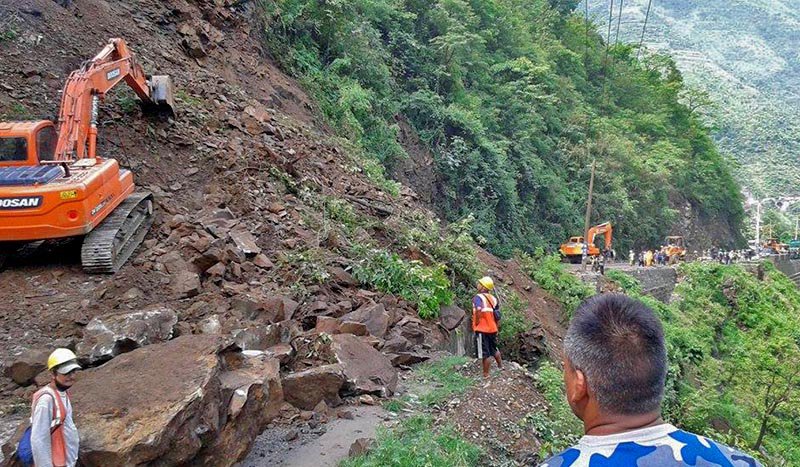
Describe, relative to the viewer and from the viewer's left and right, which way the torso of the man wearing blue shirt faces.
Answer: facing away from the viewer and to the left of the viewer

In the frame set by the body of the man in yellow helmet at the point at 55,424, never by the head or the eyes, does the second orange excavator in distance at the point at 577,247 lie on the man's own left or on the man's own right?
on the man's own left

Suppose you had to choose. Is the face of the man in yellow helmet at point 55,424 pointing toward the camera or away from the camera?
toward the camera

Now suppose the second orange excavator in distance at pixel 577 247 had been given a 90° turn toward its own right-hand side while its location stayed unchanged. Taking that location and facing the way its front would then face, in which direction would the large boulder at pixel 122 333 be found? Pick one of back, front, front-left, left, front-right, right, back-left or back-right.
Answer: front

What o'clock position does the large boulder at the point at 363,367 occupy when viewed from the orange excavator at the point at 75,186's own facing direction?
The large boulder is roughly at 3 o'clock from the orange excavator.

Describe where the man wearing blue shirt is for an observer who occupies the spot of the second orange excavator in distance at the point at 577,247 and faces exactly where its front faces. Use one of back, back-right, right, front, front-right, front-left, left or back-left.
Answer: right

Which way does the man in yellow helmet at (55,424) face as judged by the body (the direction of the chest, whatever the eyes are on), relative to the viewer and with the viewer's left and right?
facing the viewer and to the right of the viewer

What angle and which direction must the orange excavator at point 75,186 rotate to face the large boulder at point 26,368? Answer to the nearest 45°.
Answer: approximately 135° to its right

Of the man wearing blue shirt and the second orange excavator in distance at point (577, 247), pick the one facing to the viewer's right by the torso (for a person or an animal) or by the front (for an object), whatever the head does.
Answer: the second orange excavator in distance

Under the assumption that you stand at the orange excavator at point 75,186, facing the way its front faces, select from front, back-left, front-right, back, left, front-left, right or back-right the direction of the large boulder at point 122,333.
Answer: back-right

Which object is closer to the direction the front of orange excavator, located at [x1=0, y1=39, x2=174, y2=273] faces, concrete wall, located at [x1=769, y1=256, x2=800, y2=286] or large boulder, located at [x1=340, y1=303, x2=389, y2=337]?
the concrete wall

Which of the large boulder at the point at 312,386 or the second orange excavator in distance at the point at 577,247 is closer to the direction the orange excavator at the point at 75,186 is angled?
the second orange excavator in distance

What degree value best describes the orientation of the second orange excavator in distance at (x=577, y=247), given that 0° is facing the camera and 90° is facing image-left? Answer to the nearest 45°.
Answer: approximately 270°

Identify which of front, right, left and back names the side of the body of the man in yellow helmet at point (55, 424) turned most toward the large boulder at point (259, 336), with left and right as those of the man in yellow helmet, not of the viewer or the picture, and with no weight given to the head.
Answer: left

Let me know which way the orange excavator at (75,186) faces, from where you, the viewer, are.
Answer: facing away from the viewer and to the right of the viewer
